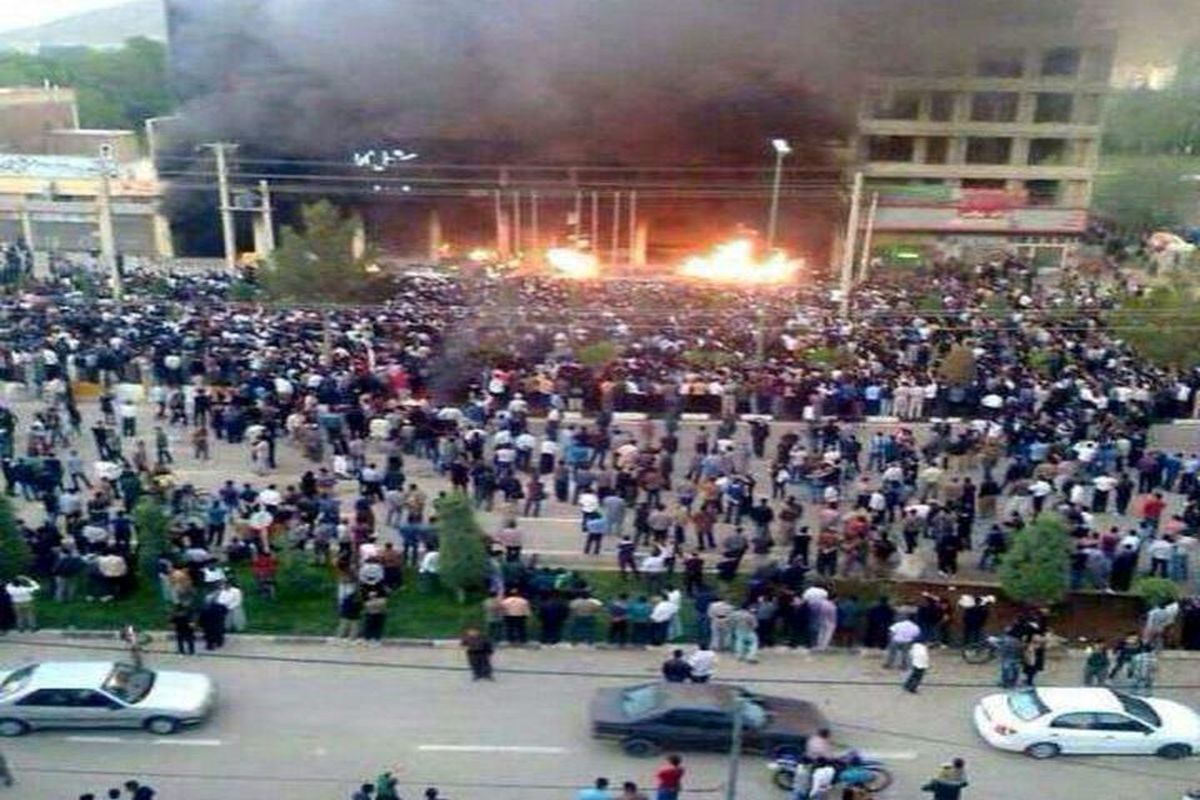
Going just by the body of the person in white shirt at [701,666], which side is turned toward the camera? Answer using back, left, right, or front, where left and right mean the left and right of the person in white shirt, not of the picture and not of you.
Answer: back

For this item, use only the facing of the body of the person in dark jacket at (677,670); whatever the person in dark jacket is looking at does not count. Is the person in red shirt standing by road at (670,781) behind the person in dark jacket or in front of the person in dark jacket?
behind

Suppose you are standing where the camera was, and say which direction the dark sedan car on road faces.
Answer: facing to the right of the viewer

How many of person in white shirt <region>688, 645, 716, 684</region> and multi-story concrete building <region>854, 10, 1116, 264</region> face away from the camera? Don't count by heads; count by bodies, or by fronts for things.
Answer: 1

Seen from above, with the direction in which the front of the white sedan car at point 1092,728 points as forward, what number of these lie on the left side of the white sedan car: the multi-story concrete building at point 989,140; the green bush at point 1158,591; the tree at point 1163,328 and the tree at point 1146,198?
4

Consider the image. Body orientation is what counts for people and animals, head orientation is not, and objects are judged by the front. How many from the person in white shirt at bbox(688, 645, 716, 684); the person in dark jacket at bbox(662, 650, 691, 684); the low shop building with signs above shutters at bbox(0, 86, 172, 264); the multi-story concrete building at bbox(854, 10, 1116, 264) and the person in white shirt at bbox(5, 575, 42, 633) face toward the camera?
2

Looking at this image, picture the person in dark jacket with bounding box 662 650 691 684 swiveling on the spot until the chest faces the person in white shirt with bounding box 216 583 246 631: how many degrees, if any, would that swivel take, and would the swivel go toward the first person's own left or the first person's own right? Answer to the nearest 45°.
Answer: approximately 90° to the first person's own left

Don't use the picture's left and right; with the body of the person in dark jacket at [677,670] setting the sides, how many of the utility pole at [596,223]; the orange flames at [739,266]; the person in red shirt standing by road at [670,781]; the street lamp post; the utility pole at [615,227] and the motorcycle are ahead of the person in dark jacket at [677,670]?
4

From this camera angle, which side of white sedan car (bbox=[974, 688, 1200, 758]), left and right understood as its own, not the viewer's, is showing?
right

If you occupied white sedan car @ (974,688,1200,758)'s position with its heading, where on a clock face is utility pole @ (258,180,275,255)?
The utility pole is roughly at 7 o'clock from the white sedan car.

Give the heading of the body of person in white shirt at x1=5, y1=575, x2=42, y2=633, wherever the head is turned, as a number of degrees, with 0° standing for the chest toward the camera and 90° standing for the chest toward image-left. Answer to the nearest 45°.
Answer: approximately 180°

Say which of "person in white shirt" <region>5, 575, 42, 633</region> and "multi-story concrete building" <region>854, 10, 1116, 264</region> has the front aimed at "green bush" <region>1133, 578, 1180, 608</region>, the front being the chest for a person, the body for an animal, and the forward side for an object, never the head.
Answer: the multi-story concrete building

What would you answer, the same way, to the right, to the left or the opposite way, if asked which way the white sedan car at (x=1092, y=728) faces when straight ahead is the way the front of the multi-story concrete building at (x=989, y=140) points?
to the left

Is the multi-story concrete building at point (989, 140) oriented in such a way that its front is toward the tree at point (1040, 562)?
yes

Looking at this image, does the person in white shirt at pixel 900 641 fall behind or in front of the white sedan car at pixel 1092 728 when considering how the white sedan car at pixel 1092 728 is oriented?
behind
